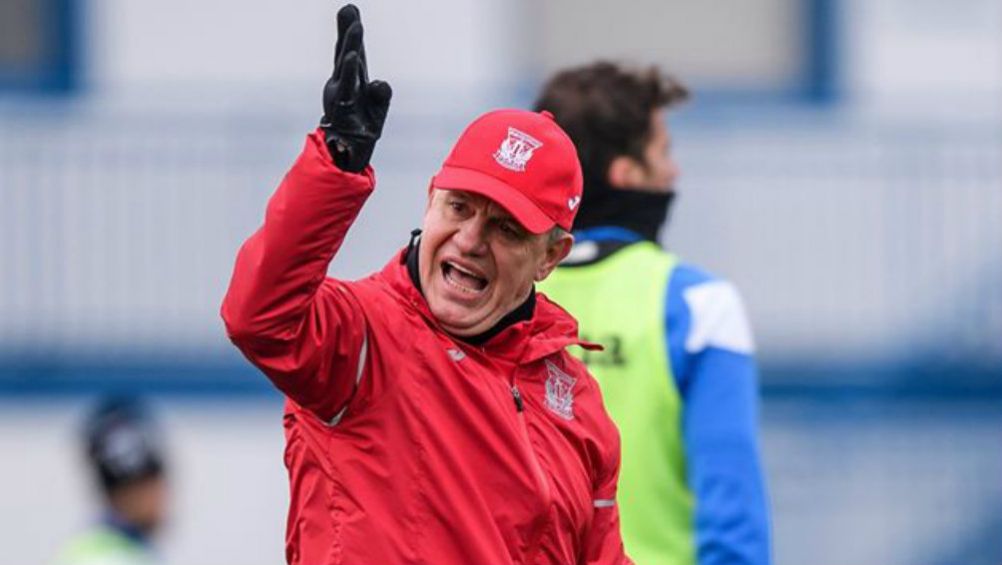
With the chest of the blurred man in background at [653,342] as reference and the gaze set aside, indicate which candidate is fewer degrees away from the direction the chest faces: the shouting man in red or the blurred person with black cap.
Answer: the blurred person with black cap

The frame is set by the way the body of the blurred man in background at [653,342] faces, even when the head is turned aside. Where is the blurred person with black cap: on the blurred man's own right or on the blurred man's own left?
on the blurred man's own left

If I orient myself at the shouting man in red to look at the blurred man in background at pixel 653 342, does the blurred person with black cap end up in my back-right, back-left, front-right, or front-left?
front-left

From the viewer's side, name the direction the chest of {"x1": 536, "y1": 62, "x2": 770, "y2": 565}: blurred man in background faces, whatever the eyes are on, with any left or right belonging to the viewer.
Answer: facing away from the viewer and to the right of the viewer

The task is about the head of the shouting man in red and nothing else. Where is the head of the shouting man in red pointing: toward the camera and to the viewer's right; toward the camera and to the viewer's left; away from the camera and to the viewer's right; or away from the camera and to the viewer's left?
toward the camera and to the viewer's left

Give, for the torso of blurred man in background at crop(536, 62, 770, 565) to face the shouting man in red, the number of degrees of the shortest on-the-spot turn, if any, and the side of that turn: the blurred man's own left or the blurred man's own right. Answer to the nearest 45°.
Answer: approximately 135° to the blurred man's own right
